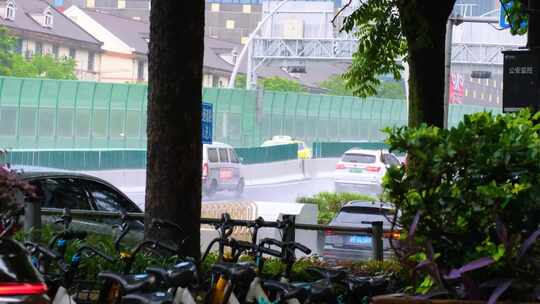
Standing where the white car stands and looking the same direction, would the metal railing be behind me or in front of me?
behind

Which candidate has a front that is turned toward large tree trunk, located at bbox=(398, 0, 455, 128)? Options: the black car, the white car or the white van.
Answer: the black car

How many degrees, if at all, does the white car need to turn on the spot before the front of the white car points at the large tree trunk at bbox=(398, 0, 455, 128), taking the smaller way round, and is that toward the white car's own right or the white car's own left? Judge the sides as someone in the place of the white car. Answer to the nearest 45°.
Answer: approximately 135° to the white car's own right

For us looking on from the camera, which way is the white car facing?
facing away from the viewer and to the right of the viewer

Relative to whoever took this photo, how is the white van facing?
facing away from the viewer and to the right of the viewer

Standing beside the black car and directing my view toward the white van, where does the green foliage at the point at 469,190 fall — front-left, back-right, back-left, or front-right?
back-right

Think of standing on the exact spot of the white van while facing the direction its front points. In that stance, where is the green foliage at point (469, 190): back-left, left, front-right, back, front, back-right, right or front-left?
back-right

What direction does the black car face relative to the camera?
to the viewer's right
